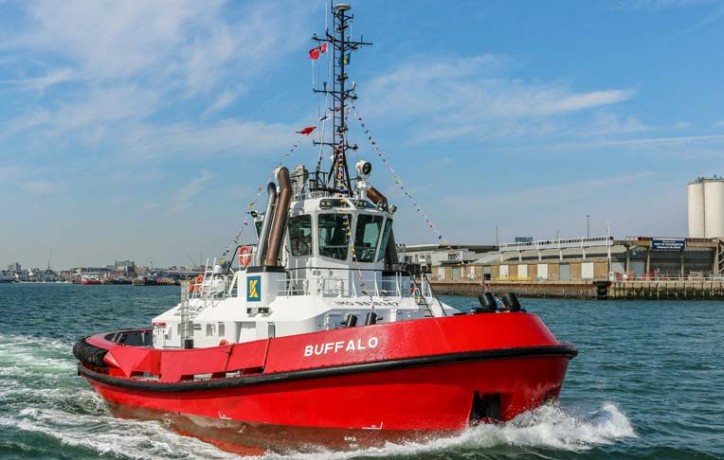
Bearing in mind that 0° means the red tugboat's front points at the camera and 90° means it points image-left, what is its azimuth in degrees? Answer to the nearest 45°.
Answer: approximately 315°
